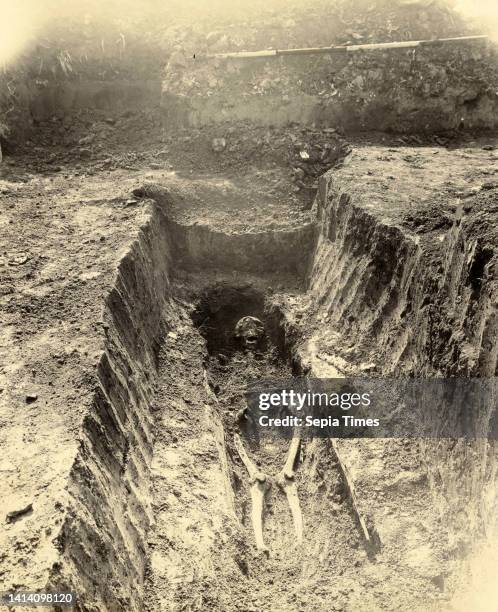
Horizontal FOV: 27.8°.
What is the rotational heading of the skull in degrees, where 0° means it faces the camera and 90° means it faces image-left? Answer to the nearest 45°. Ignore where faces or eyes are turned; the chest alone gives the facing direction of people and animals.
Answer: approximately 0°
